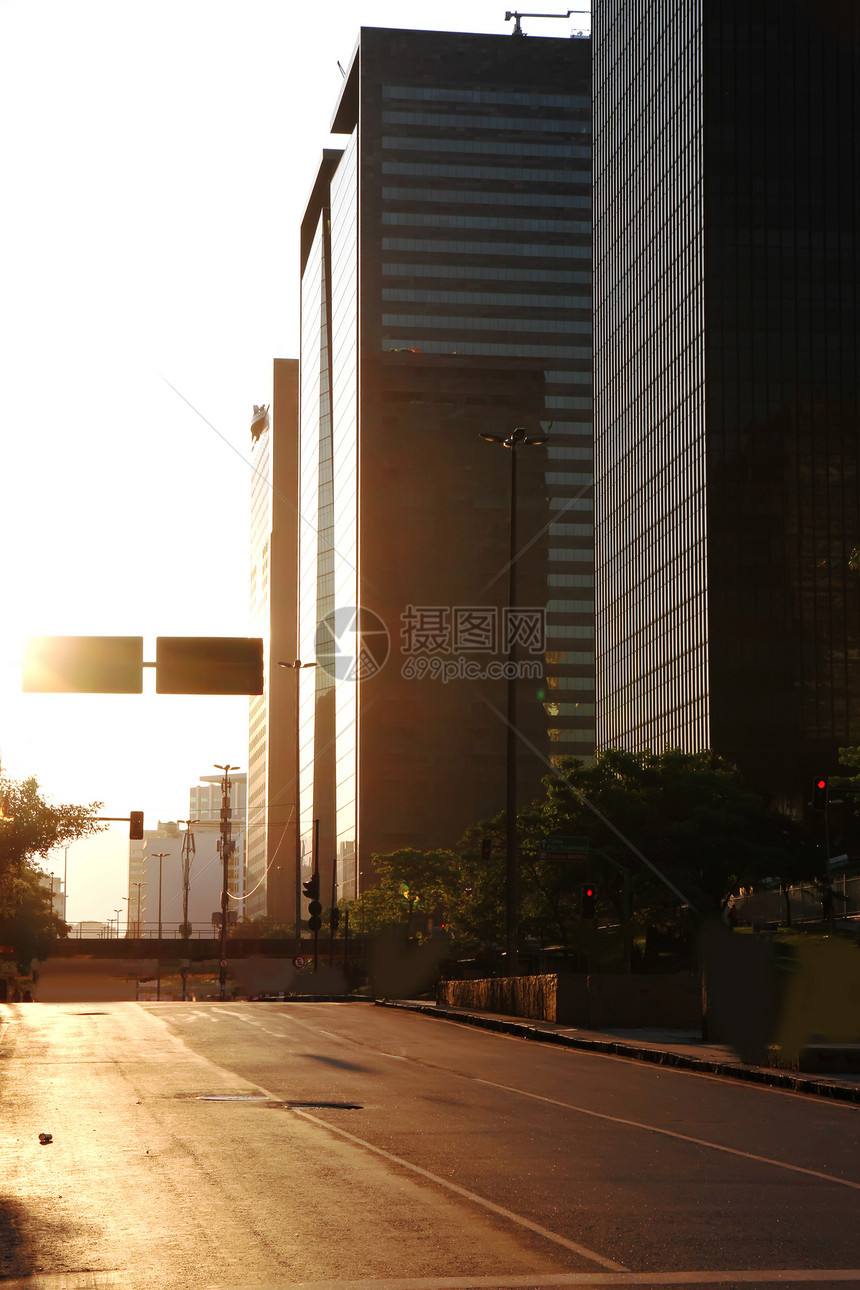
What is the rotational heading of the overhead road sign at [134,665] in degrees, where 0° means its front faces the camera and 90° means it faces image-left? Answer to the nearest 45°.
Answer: approximately 0°

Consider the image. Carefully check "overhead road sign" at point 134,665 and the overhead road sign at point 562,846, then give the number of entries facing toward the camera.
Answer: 2

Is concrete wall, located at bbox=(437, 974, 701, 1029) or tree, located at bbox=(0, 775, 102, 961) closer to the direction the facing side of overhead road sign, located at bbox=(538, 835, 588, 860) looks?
the concrete wall

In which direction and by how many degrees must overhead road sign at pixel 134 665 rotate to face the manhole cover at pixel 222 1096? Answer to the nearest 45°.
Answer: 0° — it already faces it

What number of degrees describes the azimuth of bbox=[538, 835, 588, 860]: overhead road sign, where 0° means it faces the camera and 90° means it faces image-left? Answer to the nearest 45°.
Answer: approximately 0°

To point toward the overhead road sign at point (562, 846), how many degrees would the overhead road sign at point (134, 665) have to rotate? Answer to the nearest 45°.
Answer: approximately 135° to its left

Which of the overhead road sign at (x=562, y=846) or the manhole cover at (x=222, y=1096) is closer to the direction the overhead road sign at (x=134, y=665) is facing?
the manhole cover
